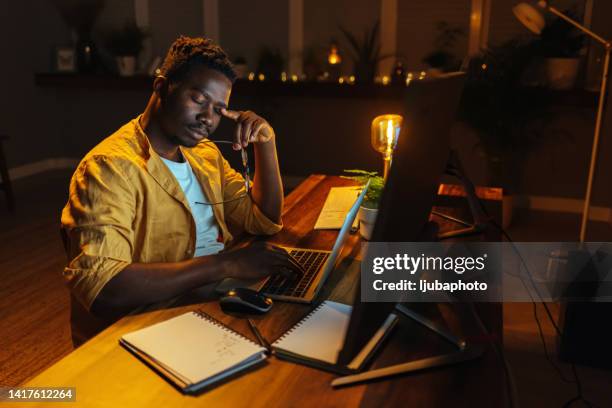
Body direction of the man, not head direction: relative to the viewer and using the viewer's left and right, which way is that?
facing the viewer and to the right of the viewer

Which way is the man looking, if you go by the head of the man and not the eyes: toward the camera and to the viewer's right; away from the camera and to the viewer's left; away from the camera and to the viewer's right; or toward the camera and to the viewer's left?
toward the camera and to the viewer's right

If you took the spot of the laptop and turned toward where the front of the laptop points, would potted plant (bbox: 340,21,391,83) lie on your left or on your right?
on your right

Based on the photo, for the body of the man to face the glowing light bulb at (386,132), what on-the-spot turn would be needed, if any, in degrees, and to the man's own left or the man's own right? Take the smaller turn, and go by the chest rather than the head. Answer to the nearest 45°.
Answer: approximately 90° to the man's own left

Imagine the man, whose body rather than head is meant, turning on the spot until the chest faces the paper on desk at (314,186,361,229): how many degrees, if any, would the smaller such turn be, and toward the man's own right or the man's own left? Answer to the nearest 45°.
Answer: approximately 90° to the man's own left

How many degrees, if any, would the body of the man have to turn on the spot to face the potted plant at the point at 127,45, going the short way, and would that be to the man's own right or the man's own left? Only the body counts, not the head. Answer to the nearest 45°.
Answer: approximately 135° to the man's own left

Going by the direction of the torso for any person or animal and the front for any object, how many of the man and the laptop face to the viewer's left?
1

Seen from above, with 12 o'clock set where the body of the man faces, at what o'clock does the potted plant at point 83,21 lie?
The potted plant is roughly at 7 o'clock from the man.

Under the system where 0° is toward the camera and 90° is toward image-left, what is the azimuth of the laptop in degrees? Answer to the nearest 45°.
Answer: approximately 90°

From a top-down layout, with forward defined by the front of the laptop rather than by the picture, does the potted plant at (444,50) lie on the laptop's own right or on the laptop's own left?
on the laptop's own right

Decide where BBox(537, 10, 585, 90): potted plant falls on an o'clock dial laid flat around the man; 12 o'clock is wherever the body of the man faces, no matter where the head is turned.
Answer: The potted plant is roughly at 9 o'clock from the man.
